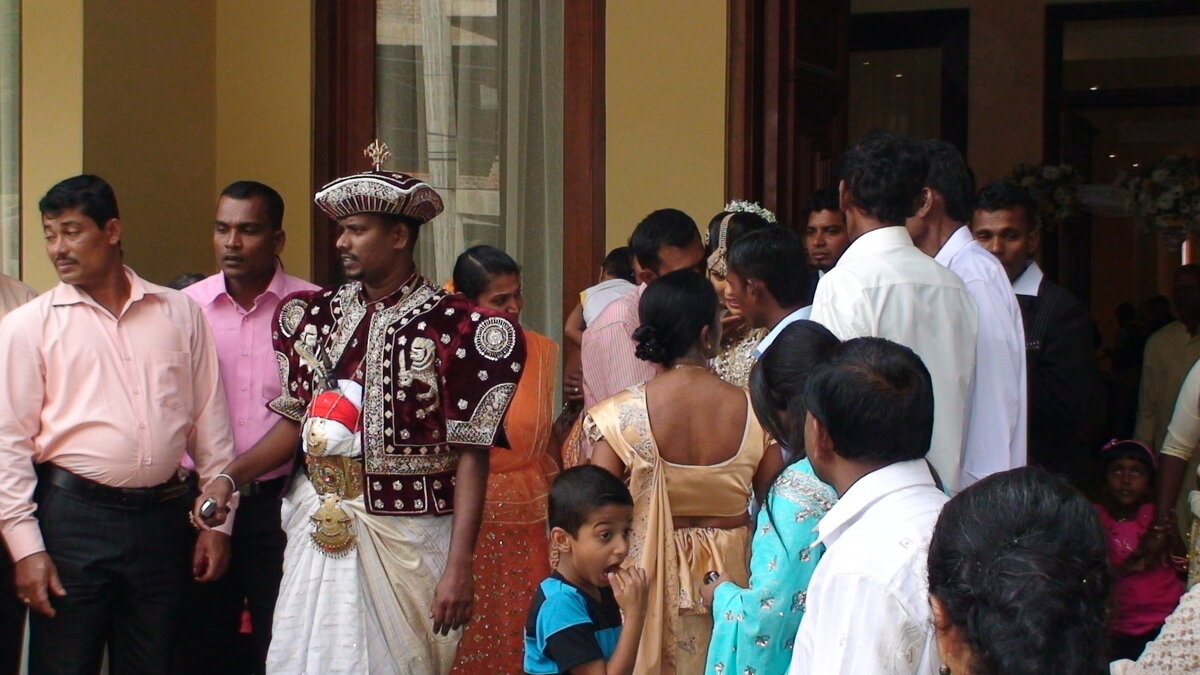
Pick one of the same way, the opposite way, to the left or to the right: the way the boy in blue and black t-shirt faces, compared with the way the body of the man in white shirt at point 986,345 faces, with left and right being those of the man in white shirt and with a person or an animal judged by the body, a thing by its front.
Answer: the opposite way

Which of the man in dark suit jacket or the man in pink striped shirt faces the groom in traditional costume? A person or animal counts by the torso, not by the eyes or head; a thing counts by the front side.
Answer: the man in dark suit jacket

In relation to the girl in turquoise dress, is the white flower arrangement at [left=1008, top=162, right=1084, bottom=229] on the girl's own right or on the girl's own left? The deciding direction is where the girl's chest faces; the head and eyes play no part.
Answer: on the girl's own right

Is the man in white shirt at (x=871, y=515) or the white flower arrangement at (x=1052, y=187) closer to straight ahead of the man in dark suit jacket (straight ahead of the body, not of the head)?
the man in white shirt

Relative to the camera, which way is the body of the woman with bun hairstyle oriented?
away from the camera

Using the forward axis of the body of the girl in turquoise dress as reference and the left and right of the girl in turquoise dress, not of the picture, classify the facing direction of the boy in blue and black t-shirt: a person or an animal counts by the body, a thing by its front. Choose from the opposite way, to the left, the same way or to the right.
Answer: the opposite way

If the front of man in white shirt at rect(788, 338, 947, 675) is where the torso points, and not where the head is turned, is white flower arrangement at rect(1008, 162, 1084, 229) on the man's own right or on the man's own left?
on the man's own right

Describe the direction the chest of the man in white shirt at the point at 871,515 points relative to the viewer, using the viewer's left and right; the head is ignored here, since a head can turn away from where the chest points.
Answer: facing away from the viewer and to the left of the viewer
